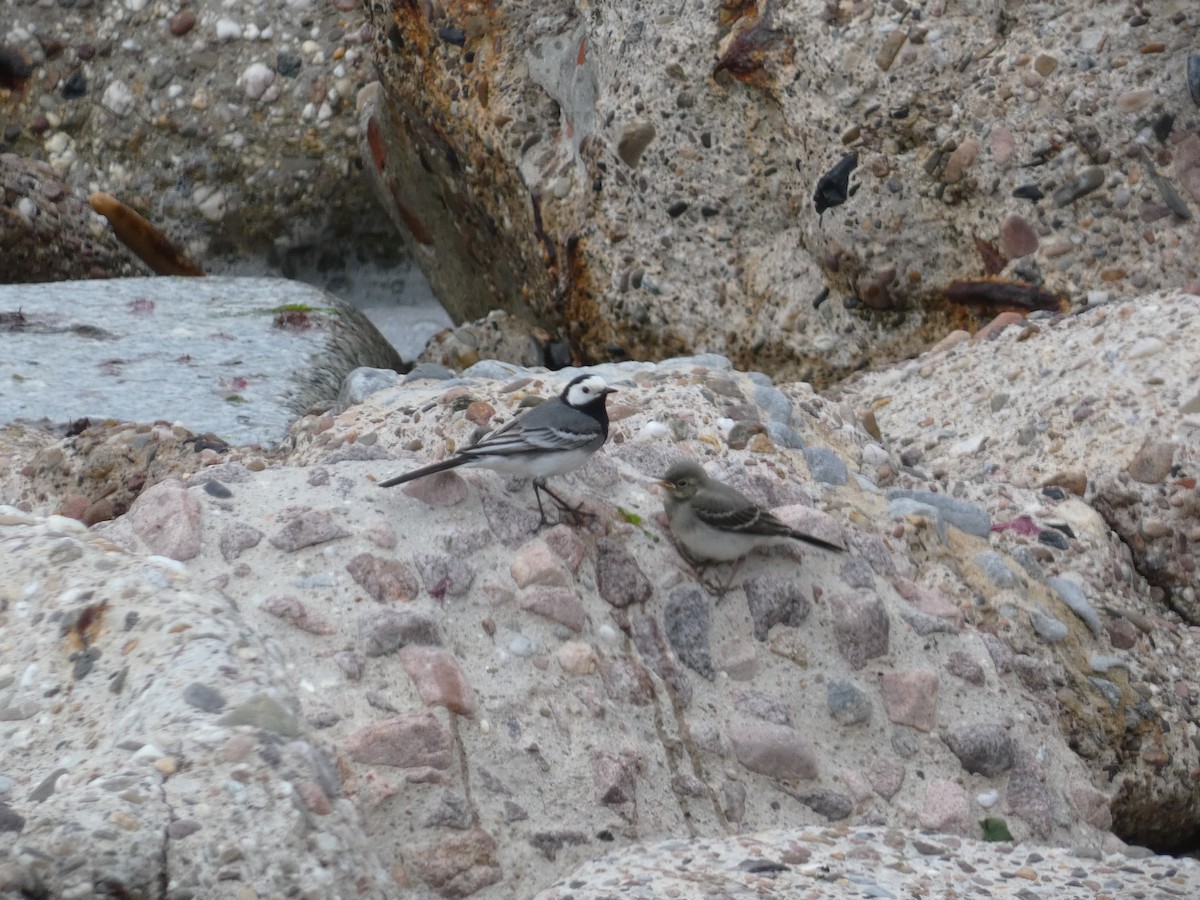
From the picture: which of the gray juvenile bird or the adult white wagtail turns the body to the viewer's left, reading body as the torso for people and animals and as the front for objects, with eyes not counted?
the gray juvenile bird

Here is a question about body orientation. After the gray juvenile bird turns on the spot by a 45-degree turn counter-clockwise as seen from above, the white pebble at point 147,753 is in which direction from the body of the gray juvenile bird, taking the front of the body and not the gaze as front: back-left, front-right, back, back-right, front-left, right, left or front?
front

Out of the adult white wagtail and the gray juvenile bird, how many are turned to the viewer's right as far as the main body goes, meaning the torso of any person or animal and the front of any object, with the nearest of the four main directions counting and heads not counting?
1

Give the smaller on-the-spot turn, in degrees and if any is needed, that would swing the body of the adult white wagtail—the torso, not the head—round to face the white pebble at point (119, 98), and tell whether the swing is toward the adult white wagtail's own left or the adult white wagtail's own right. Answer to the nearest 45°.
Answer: approximately 135° to the adult white wagtail's own left

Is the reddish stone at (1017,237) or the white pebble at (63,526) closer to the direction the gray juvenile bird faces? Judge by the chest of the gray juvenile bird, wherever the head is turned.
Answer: the white pebble

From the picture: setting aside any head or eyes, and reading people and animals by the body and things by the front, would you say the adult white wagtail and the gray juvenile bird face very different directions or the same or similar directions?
very different directions

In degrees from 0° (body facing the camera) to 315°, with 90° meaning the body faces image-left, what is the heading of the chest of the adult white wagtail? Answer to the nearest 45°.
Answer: approximately 270°

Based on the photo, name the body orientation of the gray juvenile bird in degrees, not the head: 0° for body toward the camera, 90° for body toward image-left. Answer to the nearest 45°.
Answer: approximately 90°
